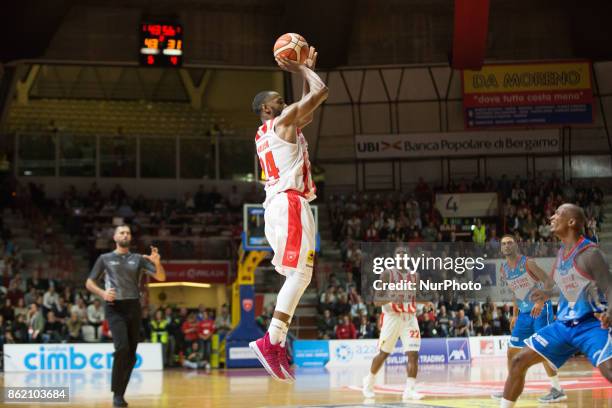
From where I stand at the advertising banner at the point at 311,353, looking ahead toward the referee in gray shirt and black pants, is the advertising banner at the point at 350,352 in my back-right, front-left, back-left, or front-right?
back-left

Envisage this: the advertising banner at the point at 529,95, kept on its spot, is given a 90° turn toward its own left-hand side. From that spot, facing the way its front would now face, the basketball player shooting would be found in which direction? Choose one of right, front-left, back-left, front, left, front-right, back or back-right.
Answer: right

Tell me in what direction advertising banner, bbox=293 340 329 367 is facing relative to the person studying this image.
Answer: facing the viewer

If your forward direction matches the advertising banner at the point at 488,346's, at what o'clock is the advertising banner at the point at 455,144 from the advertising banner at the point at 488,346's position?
the advertising banner at the point at 455,144 is roughly at 6 o'clock from the advertising banner at the point at 488,346.

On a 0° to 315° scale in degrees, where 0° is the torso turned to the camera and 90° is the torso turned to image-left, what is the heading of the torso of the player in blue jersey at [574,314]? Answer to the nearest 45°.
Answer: approximately 45°

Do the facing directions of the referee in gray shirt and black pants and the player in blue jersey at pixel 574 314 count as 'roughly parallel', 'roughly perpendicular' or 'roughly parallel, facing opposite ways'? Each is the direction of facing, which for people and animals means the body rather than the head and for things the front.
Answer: roughly perpendicular

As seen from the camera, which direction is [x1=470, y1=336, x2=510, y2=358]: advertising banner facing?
toward the camera

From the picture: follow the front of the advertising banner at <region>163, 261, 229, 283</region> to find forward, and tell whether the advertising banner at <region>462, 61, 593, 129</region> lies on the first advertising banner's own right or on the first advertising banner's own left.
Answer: on the first advertising banner's own left

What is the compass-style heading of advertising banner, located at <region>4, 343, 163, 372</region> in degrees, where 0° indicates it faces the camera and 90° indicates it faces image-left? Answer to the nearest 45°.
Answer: approximately 0°

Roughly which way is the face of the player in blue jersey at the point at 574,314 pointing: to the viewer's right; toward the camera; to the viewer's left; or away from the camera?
to the viewer's left
